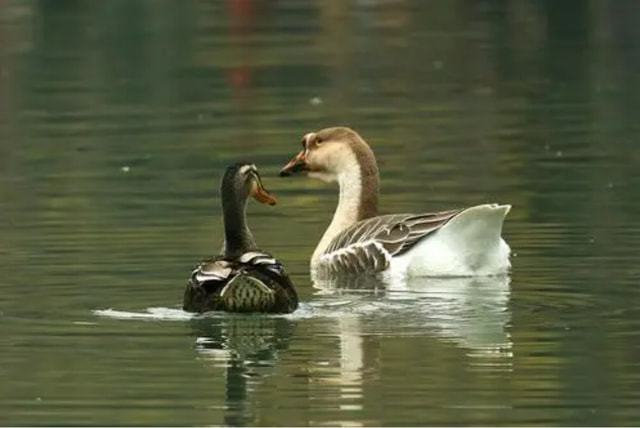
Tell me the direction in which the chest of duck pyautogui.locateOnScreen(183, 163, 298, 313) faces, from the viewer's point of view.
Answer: away from the camera
